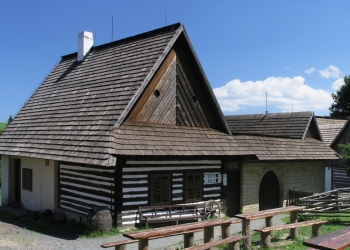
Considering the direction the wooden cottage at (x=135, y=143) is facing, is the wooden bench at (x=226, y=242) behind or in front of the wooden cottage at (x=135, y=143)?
in front

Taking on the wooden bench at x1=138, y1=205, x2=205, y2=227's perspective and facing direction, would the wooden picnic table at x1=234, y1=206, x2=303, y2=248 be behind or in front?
in front

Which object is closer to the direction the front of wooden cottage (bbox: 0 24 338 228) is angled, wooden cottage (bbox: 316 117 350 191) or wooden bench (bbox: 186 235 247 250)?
the wooden bench

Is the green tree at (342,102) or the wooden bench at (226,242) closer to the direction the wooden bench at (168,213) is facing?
the wooden bench

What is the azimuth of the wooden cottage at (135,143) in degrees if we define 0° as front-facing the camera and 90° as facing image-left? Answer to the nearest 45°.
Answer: approximately 315°

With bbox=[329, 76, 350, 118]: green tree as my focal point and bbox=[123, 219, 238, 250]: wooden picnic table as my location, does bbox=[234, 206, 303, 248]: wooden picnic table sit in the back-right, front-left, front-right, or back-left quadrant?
front-right

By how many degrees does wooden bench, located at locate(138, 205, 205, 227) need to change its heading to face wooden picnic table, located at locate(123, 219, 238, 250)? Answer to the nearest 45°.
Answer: approximately 45° to its right

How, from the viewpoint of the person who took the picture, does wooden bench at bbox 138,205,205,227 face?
facing the viewer and to the right of the viewer

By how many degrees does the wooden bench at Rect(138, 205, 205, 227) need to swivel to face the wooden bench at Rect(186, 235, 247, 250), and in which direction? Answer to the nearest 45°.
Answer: approximately 45° to its right

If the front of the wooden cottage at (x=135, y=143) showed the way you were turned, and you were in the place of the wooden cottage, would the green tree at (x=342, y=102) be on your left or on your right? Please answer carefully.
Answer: on your left

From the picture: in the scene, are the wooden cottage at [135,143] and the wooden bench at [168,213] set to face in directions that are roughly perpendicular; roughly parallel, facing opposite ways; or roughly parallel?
roughly parallel
